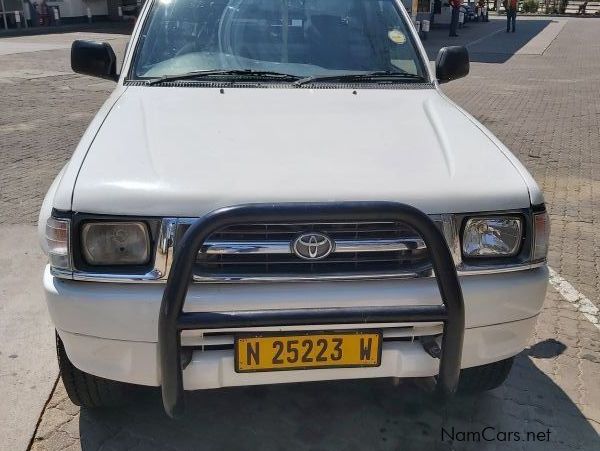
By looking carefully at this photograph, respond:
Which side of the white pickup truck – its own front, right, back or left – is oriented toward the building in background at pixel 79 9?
back

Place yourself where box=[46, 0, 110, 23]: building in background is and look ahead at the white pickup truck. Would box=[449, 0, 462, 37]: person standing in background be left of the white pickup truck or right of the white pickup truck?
left

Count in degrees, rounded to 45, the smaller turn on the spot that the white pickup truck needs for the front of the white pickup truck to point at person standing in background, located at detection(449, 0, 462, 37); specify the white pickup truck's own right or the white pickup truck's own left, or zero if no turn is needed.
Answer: approximately 180°

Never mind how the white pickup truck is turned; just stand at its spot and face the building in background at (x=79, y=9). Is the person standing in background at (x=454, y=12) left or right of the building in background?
right

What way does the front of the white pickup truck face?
toward the camera
